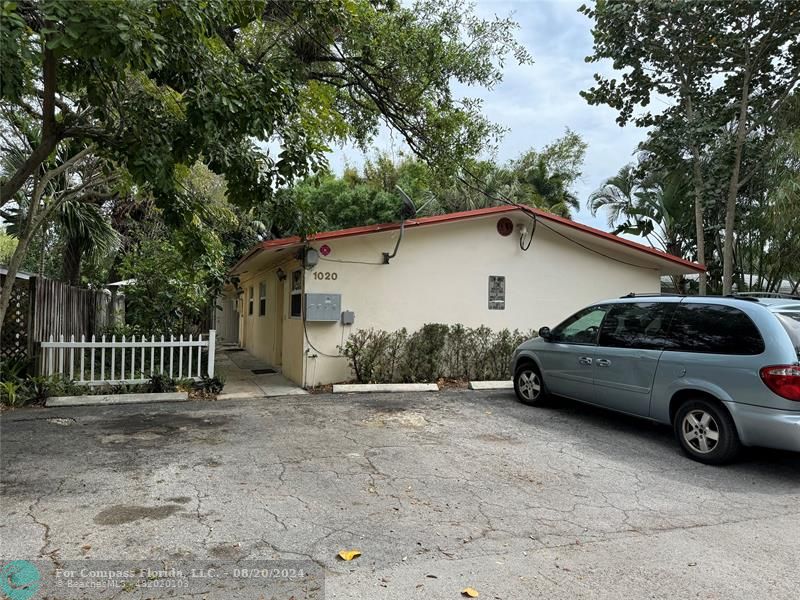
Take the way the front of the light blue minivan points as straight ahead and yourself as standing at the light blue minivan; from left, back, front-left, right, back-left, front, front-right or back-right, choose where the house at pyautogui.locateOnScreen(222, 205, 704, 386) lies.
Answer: front

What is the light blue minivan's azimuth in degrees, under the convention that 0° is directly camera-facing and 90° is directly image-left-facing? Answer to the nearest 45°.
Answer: approximately 135°

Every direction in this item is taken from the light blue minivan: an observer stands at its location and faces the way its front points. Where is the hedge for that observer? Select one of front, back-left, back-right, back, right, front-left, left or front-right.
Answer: front

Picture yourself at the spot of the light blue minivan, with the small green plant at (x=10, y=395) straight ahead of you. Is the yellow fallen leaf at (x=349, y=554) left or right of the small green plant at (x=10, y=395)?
left

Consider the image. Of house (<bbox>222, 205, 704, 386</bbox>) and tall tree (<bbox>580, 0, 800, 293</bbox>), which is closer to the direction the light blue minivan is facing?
the house

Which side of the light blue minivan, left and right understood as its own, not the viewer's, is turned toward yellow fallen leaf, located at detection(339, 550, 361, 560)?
left

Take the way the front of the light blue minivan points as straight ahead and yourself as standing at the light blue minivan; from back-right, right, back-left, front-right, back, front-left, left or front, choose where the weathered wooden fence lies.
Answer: front-left

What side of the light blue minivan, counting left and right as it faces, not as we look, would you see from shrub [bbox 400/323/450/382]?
front

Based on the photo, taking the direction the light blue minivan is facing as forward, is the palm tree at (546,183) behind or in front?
in front

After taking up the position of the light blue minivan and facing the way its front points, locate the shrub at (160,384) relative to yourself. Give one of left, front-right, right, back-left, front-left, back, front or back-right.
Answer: front-left

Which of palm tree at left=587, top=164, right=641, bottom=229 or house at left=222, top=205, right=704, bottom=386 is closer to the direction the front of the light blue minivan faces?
the house

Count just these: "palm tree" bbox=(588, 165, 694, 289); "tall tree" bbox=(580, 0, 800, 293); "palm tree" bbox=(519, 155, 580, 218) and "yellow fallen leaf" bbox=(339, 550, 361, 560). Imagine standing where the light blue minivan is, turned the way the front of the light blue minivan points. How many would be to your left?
1

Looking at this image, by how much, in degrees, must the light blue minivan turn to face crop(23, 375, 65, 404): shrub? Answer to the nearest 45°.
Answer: approximately 45° to its left

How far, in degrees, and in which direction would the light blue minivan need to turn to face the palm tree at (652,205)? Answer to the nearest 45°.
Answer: approximately 45° to its right
